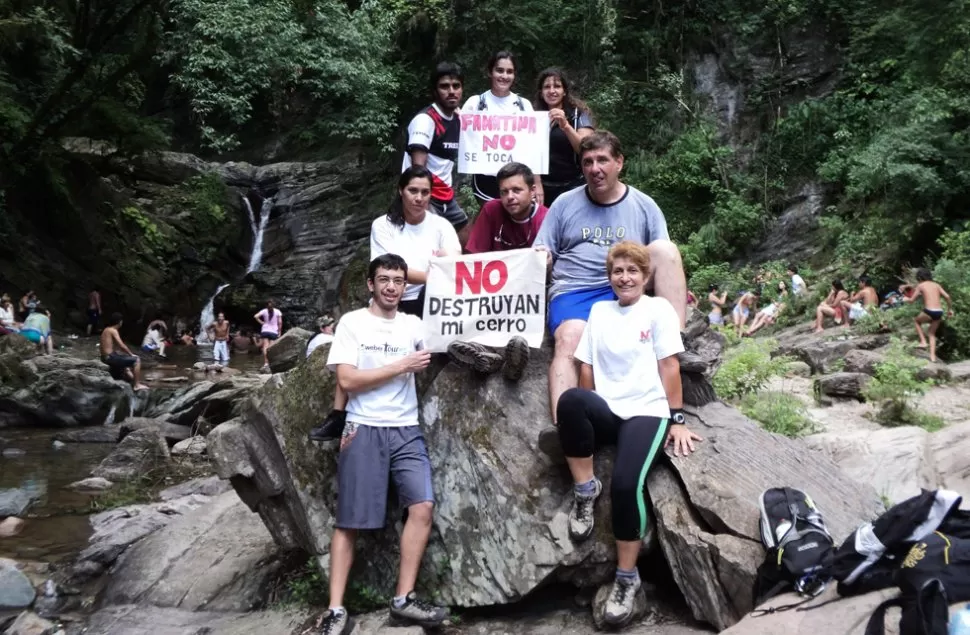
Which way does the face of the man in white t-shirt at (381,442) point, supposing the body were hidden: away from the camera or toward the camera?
toward the camera

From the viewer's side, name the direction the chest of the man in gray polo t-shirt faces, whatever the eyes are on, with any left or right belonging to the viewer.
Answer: facing the viewer

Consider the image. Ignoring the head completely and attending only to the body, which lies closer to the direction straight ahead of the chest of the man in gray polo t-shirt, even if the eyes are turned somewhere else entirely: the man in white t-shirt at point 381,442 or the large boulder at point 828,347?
the man in white t-shirt

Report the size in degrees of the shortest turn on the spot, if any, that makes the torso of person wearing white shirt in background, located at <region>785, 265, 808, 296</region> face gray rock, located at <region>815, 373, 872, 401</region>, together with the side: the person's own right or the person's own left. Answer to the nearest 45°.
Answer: approximately 90° to the person's own left

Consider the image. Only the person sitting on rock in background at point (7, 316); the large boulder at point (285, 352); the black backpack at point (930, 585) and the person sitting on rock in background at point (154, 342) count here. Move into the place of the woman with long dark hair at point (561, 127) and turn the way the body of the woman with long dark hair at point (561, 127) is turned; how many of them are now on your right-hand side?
3

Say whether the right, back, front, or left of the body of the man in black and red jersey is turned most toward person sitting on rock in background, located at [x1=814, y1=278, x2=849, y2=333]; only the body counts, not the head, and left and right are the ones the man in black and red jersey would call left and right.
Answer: left

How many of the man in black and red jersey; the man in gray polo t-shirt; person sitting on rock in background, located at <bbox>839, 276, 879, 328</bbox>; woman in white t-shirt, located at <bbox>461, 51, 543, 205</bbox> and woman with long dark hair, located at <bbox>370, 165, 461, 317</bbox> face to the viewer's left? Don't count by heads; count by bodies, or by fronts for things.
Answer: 1

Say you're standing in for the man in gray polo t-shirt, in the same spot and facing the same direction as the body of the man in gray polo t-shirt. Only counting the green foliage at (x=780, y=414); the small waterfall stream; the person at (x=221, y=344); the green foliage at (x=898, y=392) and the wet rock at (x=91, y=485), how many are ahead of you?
0

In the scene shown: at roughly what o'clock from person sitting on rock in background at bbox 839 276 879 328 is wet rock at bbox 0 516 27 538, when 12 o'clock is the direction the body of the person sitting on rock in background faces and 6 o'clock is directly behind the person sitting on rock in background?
The wet rock is roughly at 10 o'clock from the person sitting on rock in background.
